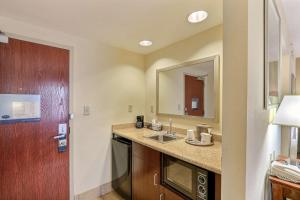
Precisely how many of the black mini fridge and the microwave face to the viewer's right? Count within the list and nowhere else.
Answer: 0

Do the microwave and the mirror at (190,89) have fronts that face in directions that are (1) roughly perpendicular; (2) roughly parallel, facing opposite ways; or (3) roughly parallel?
roughly parallel

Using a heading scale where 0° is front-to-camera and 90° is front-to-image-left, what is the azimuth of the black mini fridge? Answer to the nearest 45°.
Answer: approximately 45°

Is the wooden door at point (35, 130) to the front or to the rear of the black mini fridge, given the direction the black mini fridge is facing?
to the front

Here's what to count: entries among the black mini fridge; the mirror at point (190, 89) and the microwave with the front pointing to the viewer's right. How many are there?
0

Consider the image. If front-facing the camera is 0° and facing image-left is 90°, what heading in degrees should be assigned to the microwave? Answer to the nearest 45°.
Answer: approximately 45°

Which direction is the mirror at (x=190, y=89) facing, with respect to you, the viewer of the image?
facing the viewer and to the left of the viewer

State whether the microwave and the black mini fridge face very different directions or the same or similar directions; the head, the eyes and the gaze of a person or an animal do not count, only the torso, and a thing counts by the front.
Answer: same or similar directions

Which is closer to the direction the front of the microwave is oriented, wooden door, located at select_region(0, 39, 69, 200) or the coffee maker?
the wooden door

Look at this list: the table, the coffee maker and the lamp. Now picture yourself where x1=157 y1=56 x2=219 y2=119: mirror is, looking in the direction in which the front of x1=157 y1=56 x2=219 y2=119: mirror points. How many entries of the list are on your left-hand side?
2

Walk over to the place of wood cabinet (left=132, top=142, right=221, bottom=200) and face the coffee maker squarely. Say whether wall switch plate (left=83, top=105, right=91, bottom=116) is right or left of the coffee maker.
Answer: left
